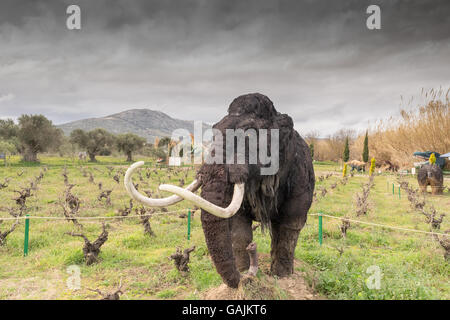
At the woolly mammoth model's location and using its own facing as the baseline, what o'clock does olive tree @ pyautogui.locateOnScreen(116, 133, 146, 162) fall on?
The olive tree is roughly at 4 o'clock from the woolly mammoth model.

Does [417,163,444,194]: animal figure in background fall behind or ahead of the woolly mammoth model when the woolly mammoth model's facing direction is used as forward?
behind
